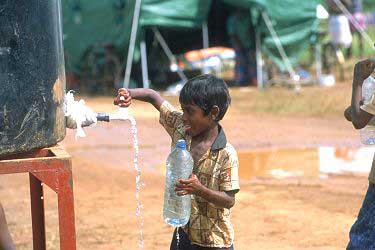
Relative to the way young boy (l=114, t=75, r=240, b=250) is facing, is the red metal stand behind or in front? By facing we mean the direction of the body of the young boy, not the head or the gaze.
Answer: in front

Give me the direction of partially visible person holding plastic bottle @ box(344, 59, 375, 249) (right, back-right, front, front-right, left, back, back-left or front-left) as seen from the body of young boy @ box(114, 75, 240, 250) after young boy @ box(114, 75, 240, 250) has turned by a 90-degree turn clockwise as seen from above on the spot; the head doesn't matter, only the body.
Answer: back-right

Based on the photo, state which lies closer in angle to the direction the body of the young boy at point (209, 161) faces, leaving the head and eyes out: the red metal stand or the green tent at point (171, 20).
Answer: the red metal stand

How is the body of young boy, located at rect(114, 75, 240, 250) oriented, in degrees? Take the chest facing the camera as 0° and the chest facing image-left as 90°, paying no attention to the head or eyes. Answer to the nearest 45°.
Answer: approximately 45°

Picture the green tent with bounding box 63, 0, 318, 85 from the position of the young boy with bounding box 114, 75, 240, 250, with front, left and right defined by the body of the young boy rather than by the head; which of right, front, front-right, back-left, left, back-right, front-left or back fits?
back-right

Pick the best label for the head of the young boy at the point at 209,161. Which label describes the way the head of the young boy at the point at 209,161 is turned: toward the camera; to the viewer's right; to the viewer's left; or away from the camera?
to the viewer's left

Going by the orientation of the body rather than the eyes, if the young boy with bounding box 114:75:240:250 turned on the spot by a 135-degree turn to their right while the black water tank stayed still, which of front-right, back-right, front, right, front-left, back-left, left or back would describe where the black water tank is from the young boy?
left
